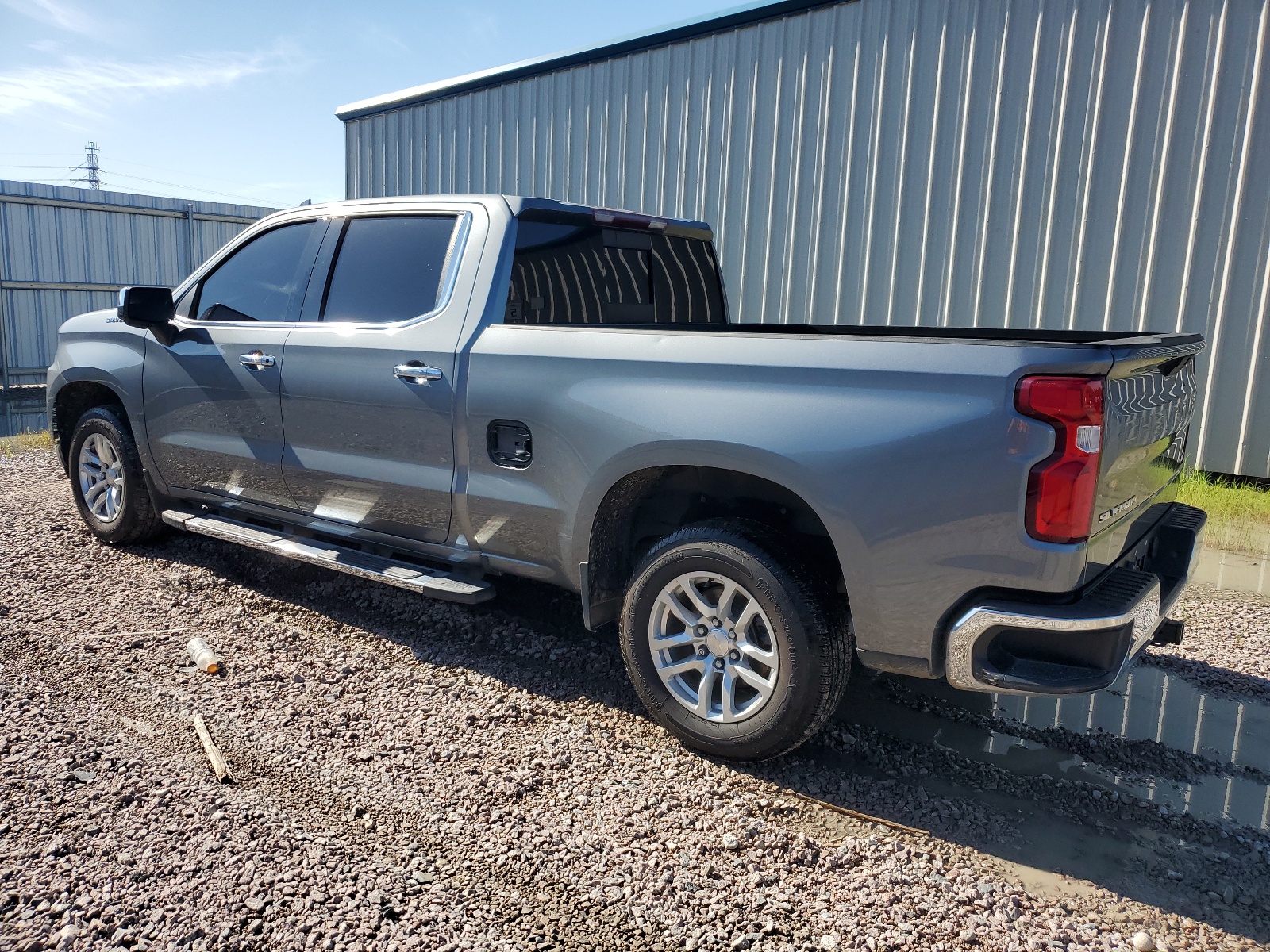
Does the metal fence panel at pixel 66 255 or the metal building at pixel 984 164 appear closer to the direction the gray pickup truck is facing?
the metal fence panel

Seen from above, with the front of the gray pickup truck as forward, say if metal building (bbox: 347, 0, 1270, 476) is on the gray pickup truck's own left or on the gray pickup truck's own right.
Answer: on the gray pickup truck's own right

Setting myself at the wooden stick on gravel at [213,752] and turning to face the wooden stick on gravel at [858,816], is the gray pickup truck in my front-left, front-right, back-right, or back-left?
front-left

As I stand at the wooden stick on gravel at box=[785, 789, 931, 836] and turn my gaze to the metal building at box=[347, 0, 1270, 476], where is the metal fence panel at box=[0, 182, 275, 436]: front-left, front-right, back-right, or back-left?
front-left

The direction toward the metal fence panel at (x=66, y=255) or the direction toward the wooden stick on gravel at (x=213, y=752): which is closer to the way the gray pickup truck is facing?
the metal fence panel

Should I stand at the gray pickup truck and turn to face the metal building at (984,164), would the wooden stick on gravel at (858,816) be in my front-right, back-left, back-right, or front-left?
back-right

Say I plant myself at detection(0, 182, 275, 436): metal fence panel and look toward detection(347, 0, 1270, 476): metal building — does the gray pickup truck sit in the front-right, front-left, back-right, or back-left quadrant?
front-right

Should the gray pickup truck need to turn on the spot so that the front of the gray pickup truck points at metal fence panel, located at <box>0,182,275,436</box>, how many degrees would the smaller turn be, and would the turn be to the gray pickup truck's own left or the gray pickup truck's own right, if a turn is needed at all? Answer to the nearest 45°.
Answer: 0° — it already faces it

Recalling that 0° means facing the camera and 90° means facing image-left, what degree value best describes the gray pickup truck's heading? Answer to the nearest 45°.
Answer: approximately 135°
